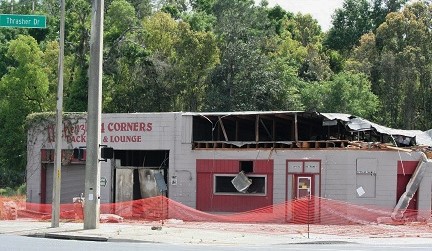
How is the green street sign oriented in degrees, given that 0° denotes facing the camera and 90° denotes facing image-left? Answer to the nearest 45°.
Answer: approximately 0°

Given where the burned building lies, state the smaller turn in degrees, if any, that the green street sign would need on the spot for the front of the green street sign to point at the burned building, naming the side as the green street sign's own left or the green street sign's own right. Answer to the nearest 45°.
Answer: approximately 135° to the green street sign's own left

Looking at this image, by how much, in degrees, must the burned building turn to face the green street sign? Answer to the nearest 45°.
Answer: approximately 45° to its right

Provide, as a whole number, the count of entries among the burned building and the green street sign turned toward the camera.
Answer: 2

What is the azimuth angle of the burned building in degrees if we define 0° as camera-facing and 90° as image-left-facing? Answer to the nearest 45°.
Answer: approximately 0°
